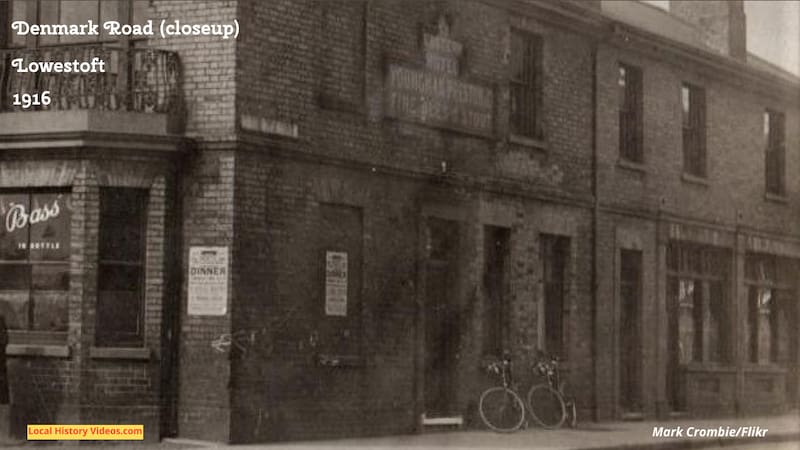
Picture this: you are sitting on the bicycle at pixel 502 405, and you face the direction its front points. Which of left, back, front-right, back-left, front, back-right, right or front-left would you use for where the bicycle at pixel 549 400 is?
back

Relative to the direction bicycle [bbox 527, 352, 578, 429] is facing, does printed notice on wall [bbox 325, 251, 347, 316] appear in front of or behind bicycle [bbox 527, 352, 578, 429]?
in front

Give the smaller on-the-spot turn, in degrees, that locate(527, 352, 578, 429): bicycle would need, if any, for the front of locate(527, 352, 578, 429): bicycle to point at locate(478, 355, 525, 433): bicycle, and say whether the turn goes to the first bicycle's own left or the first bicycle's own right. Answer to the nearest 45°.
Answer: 0° — it already faces it

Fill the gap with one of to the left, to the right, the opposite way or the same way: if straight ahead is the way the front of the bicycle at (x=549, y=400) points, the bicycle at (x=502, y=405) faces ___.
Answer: the same way

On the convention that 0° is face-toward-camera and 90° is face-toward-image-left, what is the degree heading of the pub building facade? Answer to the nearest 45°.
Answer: approximately 315°

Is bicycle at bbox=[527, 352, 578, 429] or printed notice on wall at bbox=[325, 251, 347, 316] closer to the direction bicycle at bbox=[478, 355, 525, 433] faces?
the printed notice on wall

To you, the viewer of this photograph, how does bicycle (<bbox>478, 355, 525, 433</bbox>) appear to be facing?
facing the viewer and to the left of the viewer

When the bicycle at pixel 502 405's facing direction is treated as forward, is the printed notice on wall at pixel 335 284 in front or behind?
in front

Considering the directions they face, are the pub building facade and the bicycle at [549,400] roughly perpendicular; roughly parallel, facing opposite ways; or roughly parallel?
roughly perpendicular

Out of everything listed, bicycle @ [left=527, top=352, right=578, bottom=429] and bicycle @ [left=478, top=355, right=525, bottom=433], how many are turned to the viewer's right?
0

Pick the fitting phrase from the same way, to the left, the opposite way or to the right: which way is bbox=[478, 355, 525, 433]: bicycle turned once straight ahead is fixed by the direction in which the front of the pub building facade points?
to the right
